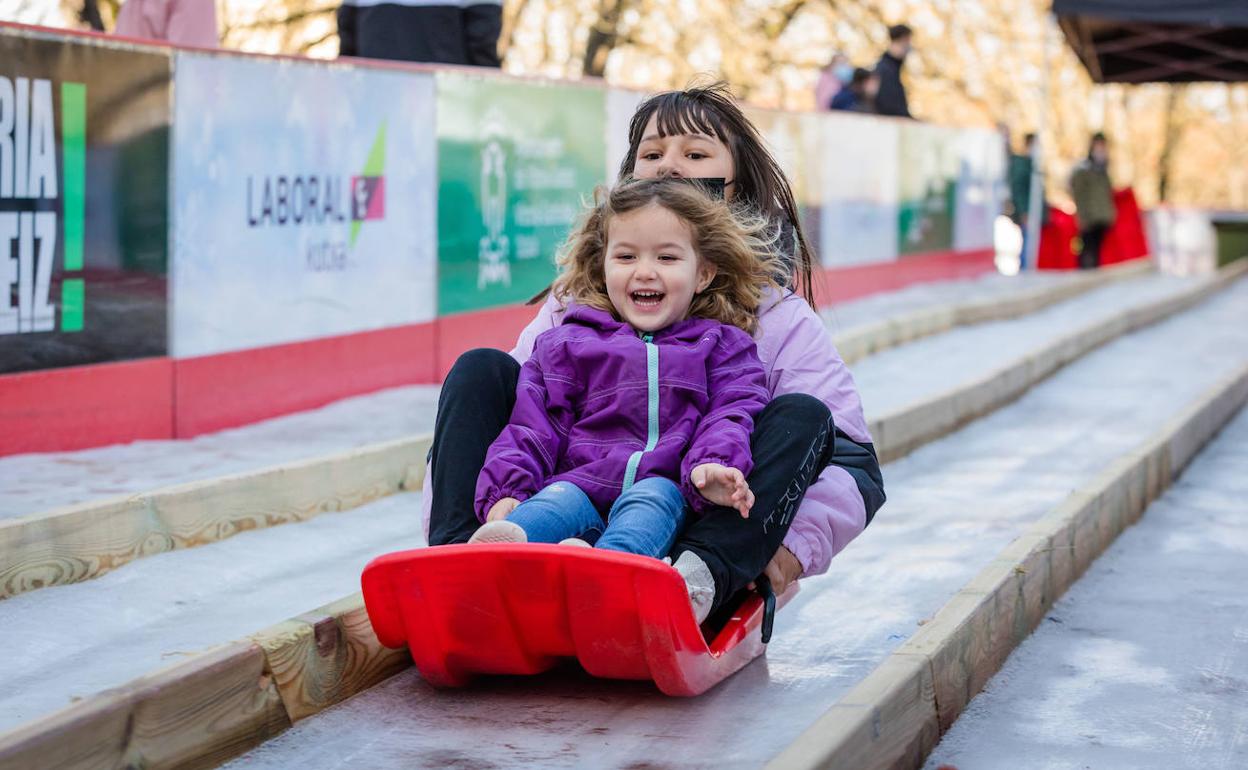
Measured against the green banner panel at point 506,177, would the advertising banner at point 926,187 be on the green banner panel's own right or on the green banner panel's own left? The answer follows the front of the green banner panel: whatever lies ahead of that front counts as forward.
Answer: on the green banner panel's own left

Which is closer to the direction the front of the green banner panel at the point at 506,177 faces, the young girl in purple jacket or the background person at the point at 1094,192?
the young girl in purple jacket

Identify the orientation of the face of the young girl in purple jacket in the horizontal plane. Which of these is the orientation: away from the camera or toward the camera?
toward the camera

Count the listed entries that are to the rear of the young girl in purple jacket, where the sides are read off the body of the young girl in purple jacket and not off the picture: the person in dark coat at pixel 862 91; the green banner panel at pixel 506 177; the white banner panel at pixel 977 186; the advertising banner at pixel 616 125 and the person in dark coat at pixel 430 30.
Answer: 5

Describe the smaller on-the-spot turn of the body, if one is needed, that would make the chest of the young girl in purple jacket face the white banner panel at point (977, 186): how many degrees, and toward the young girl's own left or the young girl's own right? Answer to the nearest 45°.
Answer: approximately 180°

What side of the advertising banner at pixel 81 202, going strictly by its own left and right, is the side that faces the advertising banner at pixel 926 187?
left

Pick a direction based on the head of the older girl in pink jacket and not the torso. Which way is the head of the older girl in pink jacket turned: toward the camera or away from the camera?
toward the camera

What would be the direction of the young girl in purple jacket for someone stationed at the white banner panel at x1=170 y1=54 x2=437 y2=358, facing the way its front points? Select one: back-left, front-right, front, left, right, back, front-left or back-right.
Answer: front-right

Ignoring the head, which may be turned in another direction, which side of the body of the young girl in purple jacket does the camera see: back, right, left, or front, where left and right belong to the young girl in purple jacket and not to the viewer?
front

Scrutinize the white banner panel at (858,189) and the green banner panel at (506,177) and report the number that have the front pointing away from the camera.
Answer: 0

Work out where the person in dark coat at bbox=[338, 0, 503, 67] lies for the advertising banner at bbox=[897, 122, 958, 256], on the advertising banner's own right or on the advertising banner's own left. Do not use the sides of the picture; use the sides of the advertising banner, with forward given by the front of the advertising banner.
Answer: on the advertising banner's own right

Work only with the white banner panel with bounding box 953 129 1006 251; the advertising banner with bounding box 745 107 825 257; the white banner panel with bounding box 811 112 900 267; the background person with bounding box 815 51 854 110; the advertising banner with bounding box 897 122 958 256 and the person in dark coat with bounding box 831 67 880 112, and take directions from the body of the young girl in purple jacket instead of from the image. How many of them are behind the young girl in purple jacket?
6

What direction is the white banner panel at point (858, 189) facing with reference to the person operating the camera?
facing the viewer and to the right of the viewer

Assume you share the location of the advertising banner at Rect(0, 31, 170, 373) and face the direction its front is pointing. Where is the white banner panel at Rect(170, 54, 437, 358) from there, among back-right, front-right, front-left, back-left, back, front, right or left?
left

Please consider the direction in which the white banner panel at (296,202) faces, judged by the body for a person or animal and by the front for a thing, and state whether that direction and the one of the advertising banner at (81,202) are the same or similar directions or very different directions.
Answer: same or similar directions

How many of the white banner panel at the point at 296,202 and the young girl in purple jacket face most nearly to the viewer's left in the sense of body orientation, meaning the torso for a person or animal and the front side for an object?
0

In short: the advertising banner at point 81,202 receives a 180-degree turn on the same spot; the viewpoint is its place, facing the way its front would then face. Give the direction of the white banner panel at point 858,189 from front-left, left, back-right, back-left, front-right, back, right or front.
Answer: right

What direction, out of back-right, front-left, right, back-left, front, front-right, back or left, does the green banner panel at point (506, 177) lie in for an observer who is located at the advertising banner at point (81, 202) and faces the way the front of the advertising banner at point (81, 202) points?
left

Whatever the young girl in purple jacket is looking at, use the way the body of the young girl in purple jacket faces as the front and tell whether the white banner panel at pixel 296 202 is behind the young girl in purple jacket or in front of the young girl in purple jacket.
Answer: behind
